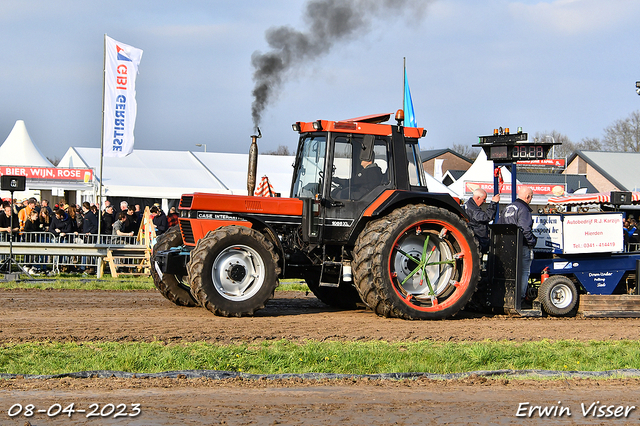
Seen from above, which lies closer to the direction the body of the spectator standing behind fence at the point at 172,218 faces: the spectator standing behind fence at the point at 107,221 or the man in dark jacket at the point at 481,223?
the man in dark jacket

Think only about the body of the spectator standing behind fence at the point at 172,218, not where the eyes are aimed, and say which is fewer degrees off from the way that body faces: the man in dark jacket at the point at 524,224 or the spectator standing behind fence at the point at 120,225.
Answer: the man in dark jacket

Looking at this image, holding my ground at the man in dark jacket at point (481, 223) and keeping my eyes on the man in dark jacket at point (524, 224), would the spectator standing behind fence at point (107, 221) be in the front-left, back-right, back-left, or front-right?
back-left

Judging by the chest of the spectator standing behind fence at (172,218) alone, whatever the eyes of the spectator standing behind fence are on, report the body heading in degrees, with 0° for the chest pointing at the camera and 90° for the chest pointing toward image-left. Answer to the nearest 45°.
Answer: approximately 0°

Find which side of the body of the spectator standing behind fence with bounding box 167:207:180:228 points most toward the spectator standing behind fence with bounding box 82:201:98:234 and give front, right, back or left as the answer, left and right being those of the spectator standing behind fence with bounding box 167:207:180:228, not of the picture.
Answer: right

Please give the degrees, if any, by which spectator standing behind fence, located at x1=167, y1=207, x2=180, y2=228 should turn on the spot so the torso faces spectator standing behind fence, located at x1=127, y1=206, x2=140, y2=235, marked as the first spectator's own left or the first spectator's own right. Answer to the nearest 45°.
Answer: approximately 135° to the first spectator's own right

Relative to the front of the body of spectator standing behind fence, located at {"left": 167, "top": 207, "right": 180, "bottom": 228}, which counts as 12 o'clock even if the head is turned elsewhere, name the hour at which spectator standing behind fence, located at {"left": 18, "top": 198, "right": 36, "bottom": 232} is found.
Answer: spectator standing behind fence, located at {"left": 18, "top": 198, "right": 36, "bottom": 232} is roughly at 4 o'clock from spectator standing behind fence, located at {"left": 167, "top": 207, "right": 180, "bottom": 228}.

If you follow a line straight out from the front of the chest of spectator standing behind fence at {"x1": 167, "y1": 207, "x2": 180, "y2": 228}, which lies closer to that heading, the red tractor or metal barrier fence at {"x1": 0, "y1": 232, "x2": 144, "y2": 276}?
the red tractor

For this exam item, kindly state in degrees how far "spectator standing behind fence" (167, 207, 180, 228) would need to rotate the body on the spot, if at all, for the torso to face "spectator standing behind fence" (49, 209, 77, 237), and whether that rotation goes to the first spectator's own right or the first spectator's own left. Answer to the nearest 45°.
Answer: approximately 90° to the first spectator's own right

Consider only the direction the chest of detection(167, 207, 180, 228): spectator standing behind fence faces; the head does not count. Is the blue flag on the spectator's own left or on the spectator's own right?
on the spectator's own left
